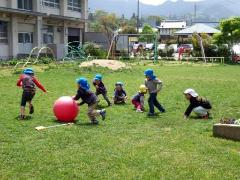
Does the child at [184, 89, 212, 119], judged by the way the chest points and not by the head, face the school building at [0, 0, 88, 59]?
no

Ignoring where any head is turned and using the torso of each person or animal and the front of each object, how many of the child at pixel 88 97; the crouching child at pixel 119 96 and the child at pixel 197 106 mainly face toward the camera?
1

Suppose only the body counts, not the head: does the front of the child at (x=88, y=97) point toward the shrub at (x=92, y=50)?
no

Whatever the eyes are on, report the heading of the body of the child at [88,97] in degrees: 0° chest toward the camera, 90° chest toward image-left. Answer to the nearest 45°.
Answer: approximately 90°

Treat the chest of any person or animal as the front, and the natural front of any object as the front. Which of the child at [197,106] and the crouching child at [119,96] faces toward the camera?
the crouching child

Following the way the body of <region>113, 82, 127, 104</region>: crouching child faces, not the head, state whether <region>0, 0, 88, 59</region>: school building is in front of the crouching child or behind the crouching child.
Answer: behind

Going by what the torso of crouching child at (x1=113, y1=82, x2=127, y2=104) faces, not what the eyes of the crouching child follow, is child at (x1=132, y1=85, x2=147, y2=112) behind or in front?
in front

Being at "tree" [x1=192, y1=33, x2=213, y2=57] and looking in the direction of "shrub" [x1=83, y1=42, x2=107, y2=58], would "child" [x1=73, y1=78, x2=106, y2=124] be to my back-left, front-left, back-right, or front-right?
front-left

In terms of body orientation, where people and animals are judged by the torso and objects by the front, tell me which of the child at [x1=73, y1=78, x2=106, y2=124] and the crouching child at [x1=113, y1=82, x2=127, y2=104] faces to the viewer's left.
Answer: the child

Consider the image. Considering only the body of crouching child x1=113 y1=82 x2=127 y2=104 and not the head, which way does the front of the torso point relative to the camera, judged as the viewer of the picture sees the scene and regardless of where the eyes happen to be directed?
toward the camera

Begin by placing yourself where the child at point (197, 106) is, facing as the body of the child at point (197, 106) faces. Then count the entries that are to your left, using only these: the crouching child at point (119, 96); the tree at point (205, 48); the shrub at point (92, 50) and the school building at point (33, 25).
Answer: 0

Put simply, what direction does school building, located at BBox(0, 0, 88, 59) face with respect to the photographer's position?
facing the viewer and to the right of the viewer

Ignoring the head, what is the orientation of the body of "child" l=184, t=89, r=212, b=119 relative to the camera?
to the viewer's left

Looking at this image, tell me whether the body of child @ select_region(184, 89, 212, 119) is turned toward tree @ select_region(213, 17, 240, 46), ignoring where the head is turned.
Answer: no

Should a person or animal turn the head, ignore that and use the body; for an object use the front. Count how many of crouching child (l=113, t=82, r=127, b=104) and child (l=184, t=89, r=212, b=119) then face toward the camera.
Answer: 1

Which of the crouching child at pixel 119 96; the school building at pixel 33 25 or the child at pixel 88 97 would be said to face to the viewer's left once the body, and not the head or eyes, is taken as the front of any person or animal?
the child

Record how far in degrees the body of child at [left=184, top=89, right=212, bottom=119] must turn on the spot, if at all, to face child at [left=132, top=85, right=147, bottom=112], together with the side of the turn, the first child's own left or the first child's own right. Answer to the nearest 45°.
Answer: approximately 45° to the first child's own right

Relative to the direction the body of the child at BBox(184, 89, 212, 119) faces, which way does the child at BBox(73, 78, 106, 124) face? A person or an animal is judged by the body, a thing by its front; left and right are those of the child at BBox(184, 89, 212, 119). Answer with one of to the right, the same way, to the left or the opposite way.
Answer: the same way

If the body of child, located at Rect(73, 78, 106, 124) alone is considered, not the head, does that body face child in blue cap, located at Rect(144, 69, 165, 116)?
no

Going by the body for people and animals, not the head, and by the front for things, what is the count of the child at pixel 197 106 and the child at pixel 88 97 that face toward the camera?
0
